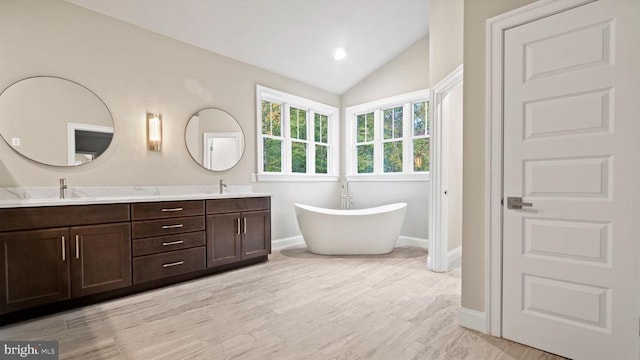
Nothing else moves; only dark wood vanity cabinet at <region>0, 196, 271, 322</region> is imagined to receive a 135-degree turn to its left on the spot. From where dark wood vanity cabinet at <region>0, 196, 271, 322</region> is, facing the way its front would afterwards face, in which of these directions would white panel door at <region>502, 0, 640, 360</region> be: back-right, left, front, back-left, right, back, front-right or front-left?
back-right

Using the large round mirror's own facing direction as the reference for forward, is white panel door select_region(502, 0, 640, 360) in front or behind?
in front

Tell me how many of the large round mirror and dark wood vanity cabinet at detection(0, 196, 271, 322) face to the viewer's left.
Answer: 0

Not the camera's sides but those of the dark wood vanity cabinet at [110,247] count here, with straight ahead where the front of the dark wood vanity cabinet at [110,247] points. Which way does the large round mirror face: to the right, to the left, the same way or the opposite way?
the same way

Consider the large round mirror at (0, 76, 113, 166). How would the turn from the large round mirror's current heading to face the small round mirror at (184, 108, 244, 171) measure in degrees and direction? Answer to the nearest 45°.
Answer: approximately 45° to its left

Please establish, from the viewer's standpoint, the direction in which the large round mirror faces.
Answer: facing the viewer and to the right of the viewer

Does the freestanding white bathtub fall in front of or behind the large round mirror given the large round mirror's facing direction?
in front
